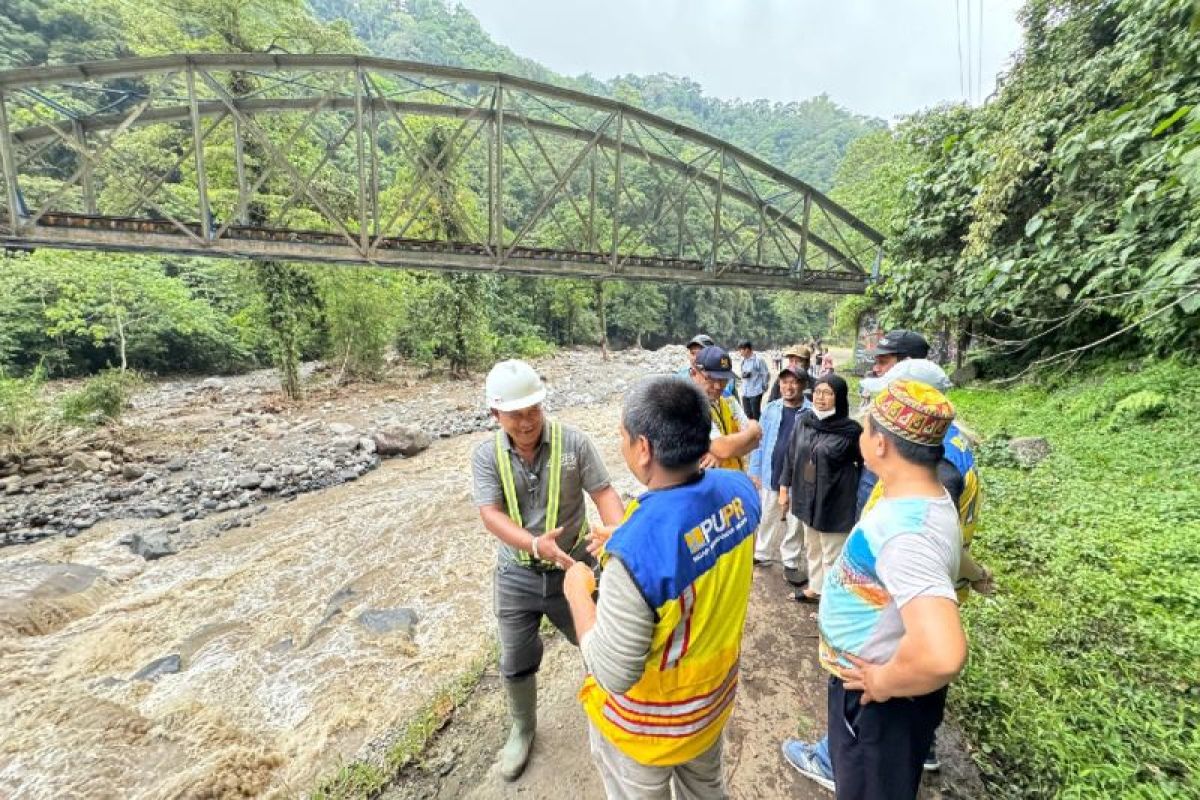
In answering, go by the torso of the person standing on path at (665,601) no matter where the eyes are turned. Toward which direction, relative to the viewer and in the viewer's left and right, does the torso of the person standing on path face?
facing away from the viewer and to the left of the viewer

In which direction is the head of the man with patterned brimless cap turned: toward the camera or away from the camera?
away from the camera

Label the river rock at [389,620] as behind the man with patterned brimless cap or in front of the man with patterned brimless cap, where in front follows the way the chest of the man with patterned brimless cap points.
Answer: in front

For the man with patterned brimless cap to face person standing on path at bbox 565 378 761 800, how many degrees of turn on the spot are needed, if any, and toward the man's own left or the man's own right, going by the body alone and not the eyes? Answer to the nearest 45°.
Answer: approximately 45° to the man's own left

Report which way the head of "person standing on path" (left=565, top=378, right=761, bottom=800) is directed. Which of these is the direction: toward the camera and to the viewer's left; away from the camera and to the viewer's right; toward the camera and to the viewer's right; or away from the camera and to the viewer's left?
away from the camera and to the viewer's left

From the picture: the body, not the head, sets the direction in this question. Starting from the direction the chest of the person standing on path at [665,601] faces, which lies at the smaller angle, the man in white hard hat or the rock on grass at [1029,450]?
the man in white hard hat

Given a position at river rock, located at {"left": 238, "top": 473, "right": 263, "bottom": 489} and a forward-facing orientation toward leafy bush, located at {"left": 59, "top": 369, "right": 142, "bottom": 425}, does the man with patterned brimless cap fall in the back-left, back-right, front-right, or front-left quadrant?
back-left

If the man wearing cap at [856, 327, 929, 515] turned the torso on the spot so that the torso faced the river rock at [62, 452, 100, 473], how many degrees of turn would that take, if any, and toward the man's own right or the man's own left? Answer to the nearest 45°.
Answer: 0° — they already face it

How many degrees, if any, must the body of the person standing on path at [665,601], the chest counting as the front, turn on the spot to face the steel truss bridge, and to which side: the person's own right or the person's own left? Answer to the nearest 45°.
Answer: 0° — they already face it

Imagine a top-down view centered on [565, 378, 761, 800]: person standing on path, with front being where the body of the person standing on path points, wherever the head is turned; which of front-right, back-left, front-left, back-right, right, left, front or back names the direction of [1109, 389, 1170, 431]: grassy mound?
right

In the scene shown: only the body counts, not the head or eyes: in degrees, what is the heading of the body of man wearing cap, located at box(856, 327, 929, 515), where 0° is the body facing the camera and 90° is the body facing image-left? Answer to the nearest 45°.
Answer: approximately 90°

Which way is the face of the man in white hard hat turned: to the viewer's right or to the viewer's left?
to the viewer's right

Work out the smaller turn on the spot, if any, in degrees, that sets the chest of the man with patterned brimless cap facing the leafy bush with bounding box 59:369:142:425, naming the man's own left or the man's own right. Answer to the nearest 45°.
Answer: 0° — they already face it

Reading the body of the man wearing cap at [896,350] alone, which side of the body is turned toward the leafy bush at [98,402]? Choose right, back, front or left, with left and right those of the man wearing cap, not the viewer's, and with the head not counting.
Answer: front

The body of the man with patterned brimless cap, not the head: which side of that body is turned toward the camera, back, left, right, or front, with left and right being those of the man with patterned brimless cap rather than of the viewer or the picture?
left
